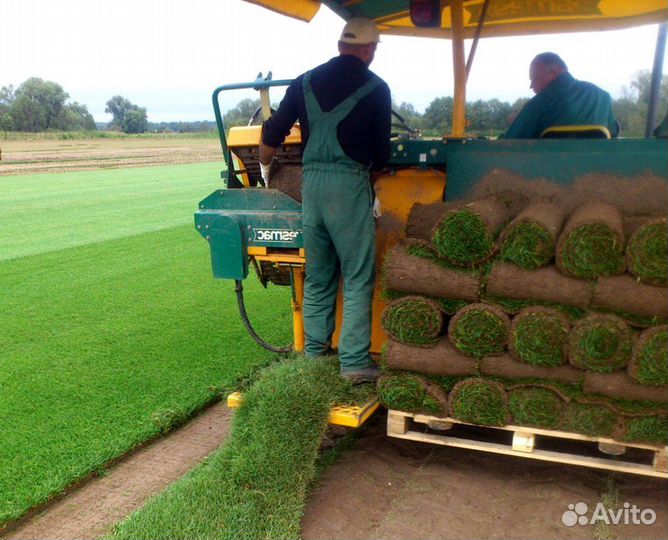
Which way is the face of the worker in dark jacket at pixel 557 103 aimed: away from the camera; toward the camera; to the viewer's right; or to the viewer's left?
to the viewer's left

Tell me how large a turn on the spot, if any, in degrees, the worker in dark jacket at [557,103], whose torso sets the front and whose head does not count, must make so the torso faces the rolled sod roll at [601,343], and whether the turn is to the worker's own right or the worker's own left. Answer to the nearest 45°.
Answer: approximately 135° to the worker's own left

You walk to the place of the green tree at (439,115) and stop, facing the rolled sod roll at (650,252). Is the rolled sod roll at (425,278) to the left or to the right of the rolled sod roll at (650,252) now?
right

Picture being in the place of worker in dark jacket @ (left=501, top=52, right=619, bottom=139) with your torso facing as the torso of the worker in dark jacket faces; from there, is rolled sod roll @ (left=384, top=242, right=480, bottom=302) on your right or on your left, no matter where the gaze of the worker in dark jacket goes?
on your left

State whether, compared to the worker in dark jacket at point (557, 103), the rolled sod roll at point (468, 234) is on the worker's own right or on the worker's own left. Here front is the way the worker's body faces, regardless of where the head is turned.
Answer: on the worker's own left
